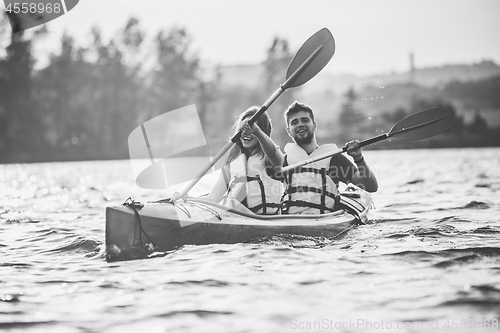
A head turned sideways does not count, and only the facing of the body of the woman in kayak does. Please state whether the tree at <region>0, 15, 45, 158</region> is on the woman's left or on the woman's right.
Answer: on the woman's right

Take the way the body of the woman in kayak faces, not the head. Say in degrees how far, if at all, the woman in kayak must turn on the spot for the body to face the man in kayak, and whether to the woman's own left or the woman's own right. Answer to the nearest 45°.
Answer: approximately 135° to the woman's own left

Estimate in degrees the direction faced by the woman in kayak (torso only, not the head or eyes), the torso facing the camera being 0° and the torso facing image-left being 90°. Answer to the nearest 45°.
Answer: approximately 45°
